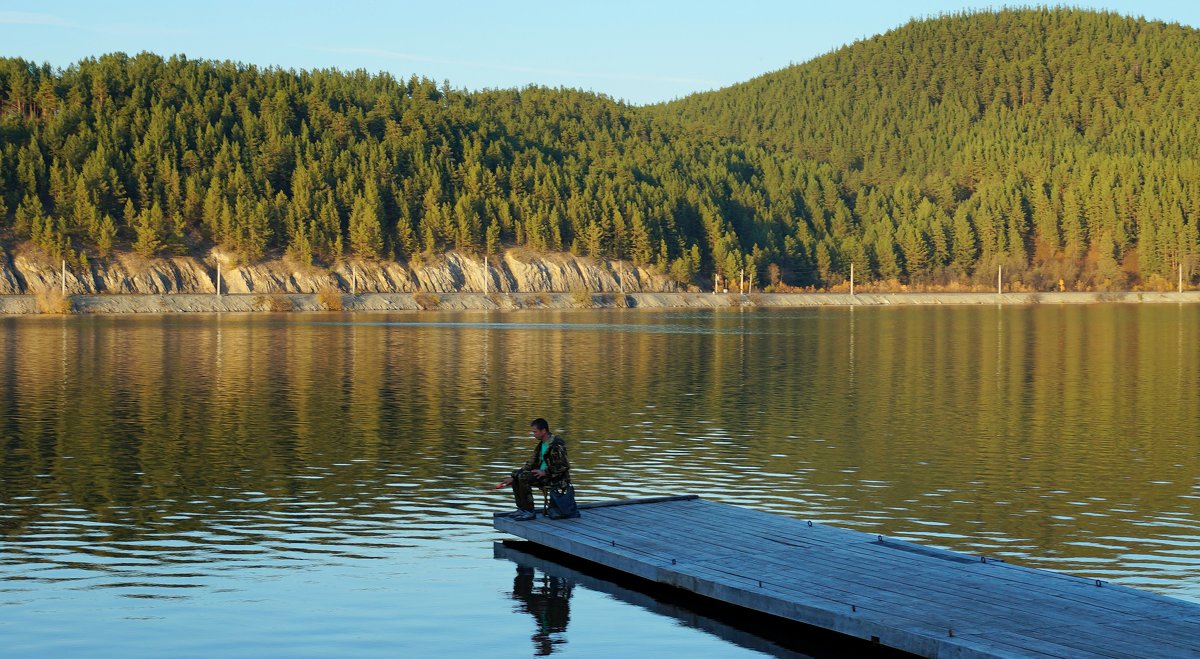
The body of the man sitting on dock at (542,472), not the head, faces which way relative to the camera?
to the viewer's left
